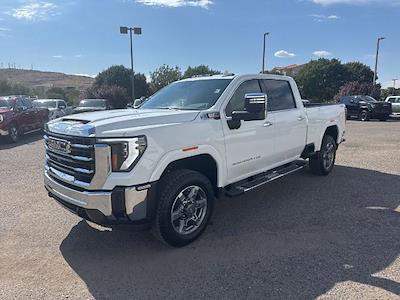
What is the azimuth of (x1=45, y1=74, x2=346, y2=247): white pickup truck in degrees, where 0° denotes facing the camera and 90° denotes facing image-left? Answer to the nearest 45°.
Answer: approximately 45°

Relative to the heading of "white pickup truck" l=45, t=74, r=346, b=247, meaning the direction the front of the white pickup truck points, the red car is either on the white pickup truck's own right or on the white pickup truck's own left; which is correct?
on the white pickup truck's own right

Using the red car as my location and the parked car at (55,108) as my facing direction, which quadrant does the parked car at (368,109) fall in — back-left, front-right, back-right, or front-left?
front-right

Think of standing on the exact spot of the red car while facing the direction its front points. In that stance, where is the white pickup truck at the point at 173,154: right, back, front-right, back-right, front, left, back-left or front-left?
front-left

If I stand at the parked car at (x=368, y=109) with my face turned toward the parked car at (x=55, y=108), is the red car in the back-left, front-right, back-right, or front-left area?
front-left

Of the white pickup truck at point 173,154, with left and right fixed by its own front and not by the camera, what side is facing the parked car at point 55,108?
right

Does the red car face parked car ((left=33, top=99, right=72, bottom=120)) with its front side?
no

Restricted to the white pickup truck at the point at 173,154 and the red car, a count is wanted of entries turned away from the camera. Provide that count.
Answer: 0
